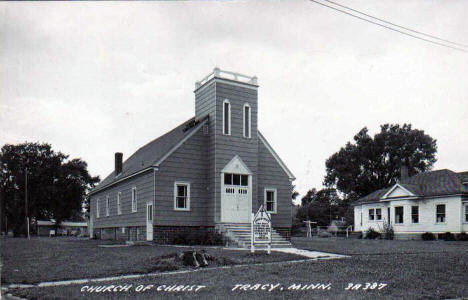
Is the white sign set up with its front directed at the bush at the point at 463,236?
no

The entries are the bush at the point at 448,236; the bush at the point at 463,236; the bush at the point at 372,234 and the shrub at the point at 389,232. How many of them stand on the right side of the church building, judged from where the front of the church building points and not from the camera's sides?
0

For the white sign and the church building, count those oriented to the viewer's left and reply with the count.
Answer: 0

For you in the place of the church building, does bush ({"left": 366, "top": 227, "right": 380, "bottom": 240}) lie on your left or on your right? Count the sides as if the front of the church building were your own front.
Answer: on your left

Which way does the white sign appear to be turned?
toward the camera

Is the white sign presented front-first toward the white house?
no

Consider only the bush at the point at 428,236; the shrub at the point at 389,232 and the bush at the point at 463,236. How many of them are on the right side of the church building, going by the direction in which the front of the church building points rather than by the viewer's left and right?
0

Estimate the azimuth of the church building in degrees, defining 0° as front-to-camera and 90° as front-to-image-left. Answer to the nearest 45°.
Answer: approximately 315°

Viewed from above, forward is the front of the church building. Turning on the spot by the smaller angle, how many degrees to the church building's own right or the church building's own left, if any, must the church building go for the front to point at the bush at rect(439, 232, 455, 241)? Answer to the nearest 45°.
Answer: approximately 90° to the church building's own left

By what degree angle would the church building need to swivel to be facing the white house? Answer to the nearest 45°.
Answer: approximately 90° to its left

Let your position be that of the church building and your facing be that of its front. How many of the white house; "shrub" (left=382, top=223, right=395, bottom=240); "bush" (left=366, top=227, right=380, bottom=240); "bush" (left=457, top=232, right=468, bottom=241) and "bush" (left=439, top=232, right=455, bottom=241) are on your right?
0

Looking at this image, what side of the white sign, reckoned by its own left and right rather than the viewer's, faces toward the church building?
back
